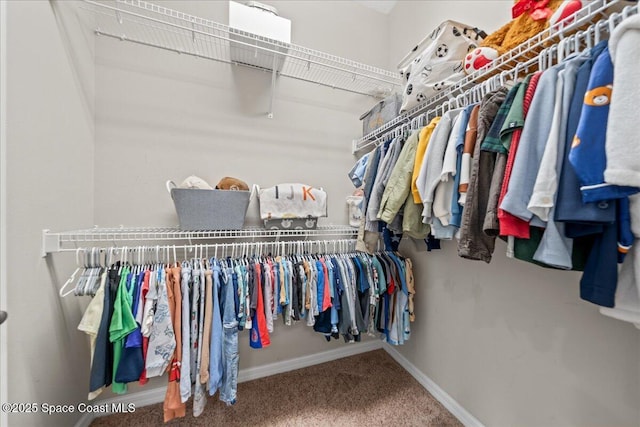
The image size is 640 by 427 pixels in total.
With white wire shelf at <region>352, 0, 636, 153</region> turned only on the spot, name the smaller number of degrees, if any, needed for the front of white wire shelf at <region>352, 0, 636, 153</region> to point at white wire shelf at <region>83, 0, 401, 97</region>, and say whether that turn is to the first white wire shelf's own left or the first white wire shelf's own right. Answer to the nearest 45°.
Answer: approximately 45° to the first white wire shelf's own right

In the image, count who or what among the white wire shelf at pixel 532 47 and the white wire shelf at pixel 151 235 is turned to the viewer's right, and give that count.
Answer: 0

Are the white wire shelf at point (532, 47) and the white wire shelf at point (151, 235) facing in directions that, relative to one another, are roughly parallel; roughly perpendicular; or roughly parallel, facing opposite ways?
roughly perpendicular

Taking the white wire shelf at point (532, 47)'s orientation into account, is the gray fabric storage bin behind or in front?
in front

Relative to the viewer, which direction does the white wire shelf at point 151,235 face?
toward the camera

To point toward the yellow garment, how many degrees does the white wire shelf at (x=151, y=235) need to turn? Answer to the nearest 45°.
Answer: approximately 45° to its left
